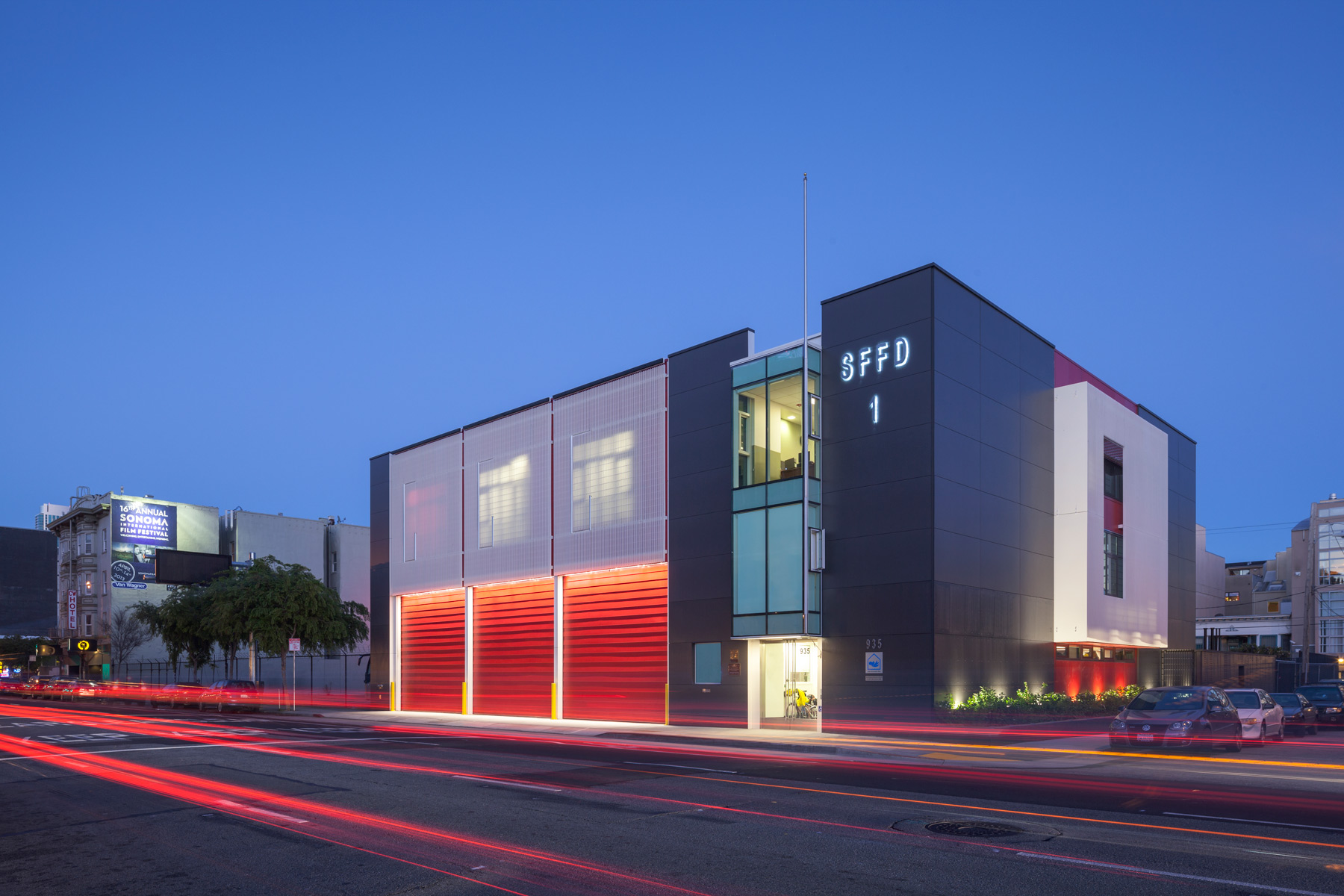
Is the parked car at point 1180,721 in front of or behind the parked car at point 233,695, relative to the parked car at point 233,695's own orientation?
behind

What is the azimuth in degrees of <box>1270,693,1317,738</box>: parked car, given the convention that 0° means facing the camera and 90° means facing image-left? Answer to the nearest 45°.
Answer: approximately 45°

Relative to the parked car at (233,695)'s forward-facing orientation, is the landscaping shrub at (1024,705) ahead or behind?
behind

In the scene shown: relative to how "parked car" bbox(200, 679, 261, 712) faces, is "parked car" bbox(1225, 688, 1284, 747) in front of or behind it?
behind

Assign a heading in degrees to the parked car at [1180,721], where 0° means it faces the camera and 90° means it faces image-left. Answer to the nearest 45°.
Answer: approximately 45°

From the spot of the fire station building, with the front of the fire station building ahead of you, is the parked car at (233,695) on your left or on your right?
on your right

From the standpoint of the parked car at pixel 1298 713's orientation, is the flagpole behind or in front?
in front
